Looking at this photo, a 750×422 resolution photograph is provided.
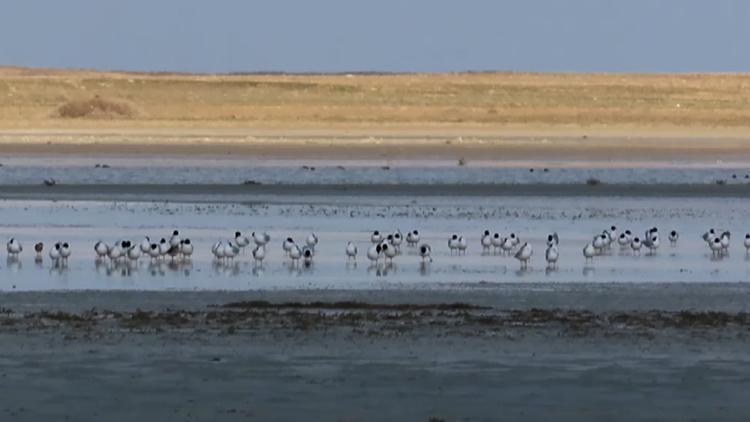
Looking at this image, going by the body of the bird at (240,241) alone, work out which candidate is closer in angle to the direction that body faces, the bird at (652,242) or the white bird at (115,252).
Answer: the white bird

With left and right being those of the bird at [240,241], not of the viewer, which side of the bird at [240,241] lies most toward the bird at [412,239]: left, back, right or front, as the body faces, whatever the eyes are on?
back

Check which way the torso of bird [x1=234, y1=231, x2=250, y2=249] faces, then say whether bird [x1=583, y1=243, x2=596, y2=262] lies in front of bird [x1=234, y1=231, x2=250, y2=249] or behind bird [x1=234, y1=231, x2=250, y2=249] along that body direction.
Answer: behind

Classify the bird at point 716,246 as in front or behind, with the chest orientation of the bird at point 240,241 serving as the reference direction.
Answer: behind

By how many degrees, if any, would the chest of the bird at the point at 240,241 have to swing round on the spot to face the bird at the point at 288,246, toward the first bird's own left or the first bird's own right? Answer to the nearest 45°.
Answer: approximately 135° to the first bird's own left

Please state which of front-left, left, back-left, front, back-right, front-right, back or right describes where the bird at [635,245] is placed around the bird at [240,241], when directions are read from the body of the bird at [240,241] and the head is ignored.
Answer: back

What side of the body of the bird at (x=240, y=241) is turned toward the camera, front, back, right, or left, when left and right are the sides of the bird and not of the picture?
left

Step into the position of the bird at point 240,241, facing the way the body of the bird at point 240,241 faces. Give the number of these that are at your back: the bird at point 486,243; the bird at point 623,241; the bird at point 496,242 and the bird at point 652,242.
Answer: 4

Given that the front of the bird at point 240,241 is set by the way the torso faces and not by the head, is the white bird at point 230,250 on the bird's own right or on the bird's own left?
on the bird's own left

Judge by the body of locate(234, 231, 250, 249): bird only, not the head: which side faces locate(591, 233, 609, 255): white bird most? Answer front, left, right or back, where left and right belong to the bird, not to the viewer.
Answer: back

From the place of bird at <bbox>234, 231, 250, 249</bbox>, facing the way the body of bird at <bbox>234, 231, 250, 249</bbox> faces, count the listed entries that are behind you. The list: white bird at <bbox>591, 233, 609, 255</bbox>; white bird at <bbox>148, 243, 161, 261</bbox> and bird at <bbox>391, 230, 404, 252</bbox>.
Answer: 2
